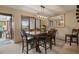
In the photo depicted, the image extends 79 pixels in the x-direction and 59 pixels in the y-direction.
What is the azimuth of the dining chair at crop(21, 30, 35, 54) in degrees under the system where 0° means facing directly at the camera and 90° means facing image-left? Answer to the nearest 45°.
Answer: approximately 225°

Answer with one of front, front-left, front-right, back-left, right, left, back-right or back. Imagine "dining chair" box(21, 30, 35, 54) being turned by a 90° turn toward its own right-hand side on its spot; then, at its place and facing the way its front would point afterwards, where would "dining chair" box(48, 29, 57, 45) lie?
front-left
